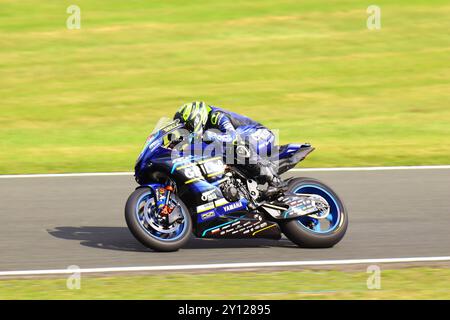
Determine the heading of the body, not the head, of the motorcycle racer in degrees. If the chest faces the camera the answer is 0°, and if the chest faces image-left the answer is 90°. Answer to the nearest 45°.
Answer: approximately 90°

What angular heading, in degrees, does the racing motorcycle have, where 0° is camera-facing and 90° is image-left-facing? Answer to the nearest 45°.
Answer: approximately 90°
